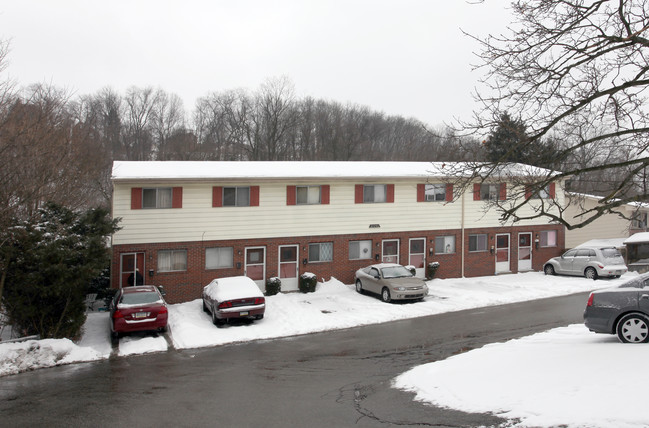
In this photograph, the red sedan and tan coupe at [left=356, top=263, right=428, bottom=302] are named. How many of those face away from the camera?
1

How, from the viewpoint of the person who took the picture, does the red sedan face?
facing away from the viewer

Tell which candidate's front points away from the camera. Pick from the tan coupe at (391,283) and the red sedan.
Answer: the red sedan

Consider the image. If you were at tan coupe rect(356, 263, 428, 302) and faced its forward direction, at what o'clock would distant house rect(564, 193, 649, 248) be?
The distant house is roughly at 9 o'clock from the tan coupe.

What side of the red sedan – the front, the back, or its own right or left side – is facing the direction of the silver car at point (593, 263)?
right

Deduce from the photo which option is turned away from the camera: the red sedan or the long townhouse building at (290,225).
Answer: the red sedan

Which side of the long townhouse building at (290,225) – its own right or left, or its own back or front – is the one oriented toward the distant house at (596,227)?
left
